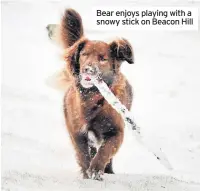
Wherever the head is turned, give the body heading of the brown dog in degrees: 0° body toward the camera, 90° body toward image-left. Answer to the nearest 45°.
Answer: approximately 0°
